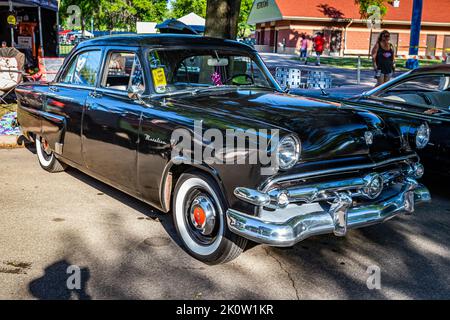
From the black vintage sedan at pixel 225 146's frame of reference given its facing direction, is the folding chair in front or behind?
behind

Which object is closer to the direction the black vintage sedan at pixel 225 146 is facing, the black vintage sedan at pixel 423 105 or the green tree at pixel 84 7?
the black vintage sedan

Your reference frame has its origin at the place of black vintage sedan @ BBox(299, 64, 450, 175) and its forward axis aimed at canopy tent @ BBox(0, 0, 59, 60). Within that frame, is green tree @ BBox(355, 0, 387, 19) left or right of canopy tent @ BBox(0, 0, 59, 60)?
right

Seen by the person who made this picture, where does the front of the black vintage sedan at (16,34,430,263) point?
facing the viewer and to the right of the viewer

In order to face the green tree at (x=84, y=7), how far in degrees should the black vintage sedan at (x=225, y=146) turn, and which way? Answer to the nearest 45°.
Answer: approximately 135° to its left

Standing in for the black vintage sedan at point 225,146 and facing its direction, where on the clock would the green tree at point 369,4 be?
The green tree is roughly at 8 o'clock from the black vintage sedan.

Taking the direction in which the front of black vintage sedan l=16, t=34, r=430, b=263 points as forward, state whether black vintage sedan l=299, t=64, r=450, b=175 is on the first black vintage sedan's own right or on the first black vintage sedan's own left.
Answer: on the first black vintage sedan's own left

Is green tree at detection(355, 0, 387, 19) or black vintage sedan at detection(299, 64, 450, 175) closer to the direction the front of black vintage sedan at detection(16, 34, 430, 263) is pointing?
the black vintage sedan

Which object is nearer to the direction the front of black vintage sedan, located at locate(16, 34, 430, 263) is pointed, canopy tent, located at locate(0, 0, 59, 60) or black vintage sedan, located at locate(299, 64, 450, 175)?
the black vintage sedan

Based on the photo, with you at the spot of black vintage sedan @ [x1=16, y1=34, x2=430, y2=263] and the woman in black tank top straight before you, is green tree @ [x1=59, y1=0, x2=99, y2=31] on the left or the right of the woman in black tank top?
left

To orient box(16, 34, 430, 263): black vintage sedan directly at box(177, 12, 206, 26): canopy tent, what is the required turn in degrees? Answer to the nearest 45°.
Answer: approximately 135° to its left

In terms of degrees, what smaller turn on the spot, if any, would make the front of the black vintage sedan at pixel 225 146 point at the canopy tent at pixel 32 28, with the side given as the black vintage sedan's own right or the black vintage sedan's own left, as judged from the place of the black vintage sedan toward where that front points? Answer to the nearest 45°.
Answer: approximately 180°
